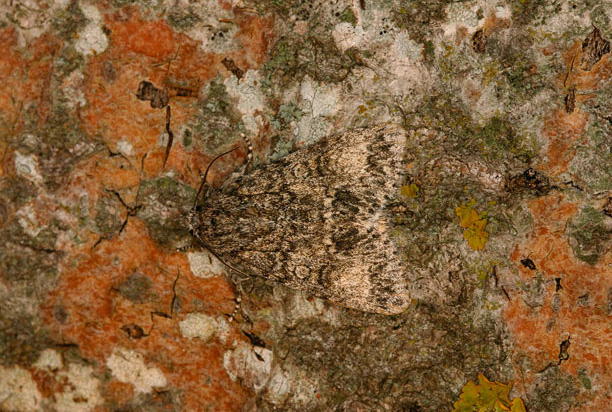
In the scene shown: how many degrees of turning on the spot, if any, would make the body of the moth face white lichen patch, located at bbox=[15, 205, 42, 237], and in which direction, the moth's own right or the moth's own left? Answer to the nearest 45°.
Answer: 0° — it already faces it

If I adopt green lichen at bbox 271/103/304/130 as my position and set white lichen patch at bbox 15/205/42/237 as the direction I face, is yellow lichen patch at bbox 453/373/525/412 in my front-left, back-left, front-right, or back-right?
back-left

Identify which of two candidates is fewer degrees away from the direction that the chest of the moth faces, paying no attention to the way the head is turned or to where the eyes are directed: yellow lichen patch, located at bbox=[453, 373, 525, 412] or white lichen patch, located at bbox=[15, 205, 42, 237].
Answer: the white lichen patch

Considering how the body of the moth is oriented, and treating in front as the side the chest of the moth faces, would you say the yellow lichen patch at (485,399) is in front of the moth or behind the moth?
behind

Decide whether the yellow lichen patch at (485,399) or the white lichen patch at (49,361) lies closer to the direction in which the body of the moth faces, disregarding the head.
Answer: the white lichen patch

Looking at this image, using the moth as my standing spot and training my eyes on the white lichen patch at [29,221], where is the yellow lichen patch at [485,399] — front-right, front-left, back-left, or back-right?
back-left

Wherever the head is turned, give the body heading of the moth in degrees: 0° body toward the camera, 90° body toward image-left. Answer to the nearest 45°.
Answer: approximately 90°
